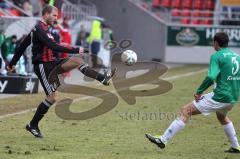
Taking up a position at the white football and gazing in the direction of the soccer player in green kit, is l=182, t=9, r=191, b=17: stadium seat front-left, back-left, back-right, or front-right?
back-left

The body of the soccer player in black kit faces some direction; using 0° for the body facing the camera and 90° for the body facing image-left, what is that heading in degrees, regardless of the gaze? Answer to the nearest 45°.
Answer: approximately 270°

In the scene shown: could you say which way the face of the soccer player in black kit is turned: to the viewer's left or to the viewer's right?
to the viewer's right

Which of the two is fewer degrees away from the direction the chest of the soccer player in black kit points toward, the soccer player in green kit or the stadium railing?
the soccer player in green kit

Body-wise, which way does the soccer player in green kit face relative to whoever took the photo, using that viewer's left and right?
facing away from the viewer and to the left of the viewer

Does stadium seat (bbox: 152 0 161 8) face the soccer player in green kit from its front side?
yes

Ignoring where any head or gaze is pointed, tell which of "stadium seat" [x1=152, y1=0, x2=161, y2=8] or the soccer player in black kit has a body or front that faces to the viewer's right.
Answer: the soccer player in black kit

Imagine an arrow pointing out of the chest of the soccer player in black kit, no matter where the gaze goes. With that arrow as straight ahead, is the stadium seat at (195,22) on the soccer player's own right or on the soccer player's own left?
on the soccer player's own left
